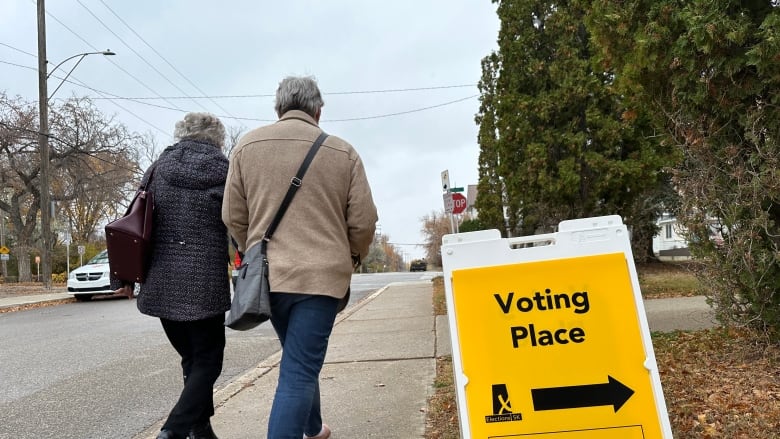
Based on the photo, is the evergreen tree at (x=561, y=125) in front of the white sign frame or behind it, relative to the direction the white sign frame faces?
behind

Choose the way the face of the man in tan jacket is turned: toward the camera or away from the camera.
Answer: away from the camera

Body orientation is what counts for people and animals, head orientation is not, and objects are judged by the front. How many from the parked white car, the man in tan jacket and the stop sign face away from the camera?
1

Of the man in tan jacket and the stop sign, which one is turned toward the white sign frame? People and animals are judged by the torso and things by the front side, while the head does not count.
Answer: the stop sign

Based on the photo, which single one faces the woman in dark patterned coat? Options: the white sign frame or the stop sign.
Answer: the stop sign

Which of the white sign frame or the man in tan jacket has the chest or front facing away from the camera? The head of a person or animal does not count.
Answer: the man in tan jacket

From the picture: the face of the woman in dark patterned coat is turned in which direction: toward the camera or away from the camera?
away from the camera

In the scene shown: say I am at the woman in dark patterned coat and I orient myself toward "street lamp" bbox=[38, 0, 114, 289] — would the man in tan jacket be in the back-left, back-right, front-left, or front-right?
back-right

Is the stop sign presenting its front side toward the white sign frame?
yes

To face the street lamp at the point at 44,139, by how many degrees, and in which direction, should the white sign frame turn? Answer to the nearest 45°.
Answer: approximately 135° to its right

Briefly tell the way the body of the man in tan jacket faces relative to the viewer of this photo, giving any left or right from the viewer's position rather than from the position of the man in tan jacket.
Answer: facing away from the viewer

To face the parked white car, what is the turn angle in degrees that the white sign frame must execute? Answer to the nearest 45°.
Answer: approximately 135° to its right

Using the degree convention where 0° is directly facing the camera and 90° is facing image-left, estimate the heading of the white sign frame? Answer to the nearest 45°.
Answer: approximately 0°

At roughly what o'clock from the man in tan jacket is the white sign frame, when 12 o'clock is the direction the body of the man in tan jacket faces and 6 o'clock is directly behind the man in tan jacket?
The white sign frame is roughly at 4 o'clock from the man in tan jacket.

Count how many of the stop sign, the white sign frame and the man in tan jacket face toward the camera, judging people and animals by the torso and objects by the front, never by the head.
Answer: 2
